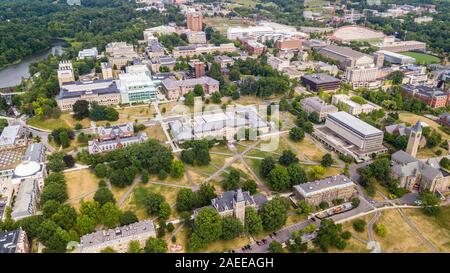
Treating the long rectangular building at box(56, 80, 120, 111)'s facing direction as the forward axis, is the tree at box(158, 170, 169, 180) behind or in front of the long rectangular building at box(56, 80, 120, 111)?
in front

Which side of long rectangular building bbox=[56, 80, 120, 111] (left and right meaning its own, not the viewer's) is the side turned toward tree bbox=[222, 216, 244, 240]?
front

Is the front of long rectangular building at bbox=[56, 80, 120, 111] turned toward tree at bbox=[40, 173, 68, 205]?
yes

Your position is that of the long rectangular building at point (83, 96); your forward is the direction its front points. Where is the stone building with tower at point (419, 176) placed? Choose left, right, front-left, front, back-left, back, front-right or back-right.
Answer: front-left

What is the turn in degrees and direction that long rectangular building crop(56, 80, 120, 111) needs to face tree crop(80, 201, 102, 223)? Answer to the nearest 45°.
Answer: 0° — it already faces it

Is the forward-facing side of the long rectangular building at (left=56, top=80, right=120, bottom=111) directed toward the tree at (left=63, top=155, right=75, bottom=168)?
yes

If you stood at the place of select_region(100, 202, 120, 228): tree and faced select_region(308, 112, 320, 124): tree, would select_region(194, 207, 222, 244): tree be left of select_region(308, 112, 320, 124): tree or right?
right

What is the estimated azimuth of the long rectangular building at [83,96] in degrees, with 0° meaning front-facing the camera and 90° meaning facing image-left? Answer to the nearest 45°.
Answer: approximately 0°

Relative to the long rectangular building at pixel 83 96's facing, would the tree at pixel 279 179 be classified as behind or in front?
in front

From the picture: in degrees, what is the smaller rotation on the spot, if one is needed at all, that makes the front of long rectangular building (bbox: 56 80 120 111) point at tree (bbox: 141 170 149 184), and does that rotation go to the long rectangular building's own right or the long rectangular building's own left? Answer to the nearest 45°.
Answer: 0° — it already faces it

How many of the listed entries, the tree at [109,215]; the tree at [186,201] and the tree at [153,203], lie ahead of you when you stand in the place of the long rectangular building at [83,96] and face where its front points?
3

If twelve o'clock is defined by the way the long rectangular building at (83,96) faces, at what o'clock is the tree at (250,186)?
The tree is roughly at 11 o'clock from the long rectangular building.

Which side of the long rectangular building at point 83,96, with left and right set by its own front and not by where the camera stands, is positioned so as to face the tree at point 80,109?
front

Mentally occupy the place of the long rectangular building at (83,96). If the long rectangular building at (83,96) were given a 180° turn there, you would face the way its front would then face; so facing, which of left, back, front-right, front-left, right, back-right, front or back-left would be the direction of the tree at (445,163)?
back-right

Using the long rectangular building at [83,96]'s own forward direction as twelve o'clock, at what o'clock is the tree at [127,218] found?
The tree is roughly at 12 o'clock from the long rectangular building.

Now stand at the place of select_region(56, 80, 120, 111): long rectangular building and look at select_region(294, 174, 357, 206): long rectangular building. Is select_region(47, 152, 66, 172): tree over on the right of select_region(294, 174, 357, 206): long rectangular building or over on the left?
right
